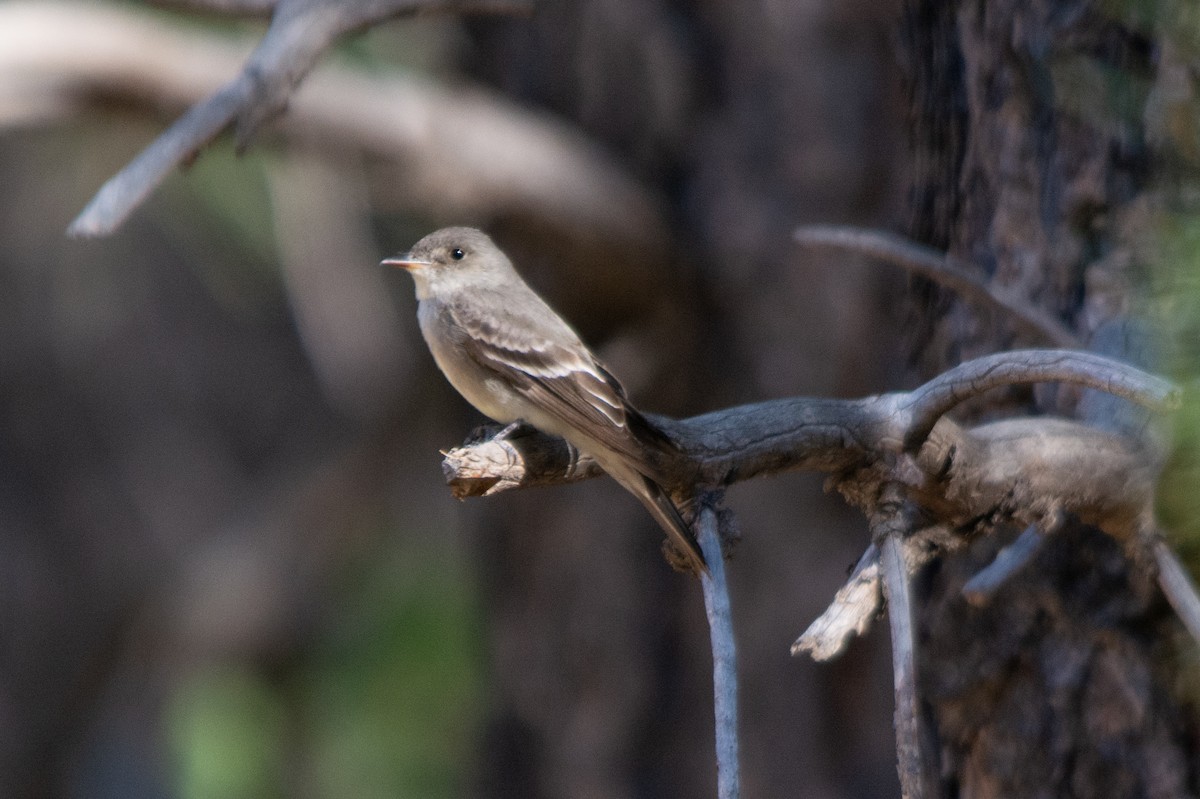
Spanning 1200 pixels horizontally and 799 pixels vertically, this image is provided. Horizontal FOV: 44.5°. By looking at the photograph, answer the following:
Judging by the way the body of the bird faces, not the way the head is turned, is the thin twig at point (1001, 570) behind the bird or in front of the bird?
behind

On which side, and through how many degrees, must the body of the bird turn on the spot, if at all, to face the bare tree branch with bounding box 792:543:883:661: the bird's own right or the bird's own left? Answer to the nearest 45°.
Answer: approximately 135° to the bird's own left

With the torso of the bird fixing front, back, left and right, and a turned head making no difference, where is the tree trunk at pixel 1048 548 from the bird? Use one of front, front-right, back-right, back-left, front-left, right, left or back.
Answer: back

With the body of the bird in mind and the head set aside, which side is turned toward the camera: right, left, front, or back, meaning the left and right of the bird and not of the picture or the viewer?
left

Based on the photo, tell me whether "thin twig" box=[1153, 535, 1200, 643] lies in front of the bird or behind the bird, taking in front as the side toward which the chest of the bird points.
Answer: behind
